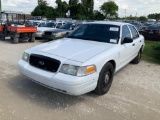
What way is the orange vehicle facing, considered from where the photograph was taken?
facing away from the viewer and to the left of the viewer

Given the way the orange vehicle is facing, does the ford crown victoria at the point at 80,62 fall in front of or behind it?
behind

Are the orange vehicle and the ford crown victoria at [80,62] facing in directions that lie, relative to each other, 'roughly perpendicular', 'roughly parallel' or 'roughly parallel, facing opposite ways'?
roughly perpendicular

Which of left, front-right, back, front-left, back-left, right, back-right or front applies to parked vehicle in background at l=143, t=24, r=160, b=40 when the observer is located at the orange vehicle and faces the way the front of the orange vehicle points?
back-right

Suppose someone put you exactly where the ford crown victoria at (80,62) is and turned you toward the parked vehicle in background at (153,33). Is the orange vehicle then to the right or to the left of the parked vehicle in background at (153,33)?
left

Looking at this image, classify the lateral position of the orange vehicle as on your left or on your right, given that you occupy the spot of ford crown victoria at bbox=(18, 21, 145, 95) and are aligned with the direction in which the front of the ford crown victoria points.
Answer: on your right

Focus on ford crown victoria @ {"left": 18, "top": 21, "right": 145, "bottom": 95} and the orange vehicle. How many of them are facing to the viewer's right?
0

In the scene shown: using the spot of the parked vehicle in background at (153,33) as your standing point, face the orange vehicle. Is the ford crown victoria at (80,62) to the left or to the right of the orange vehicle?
left
